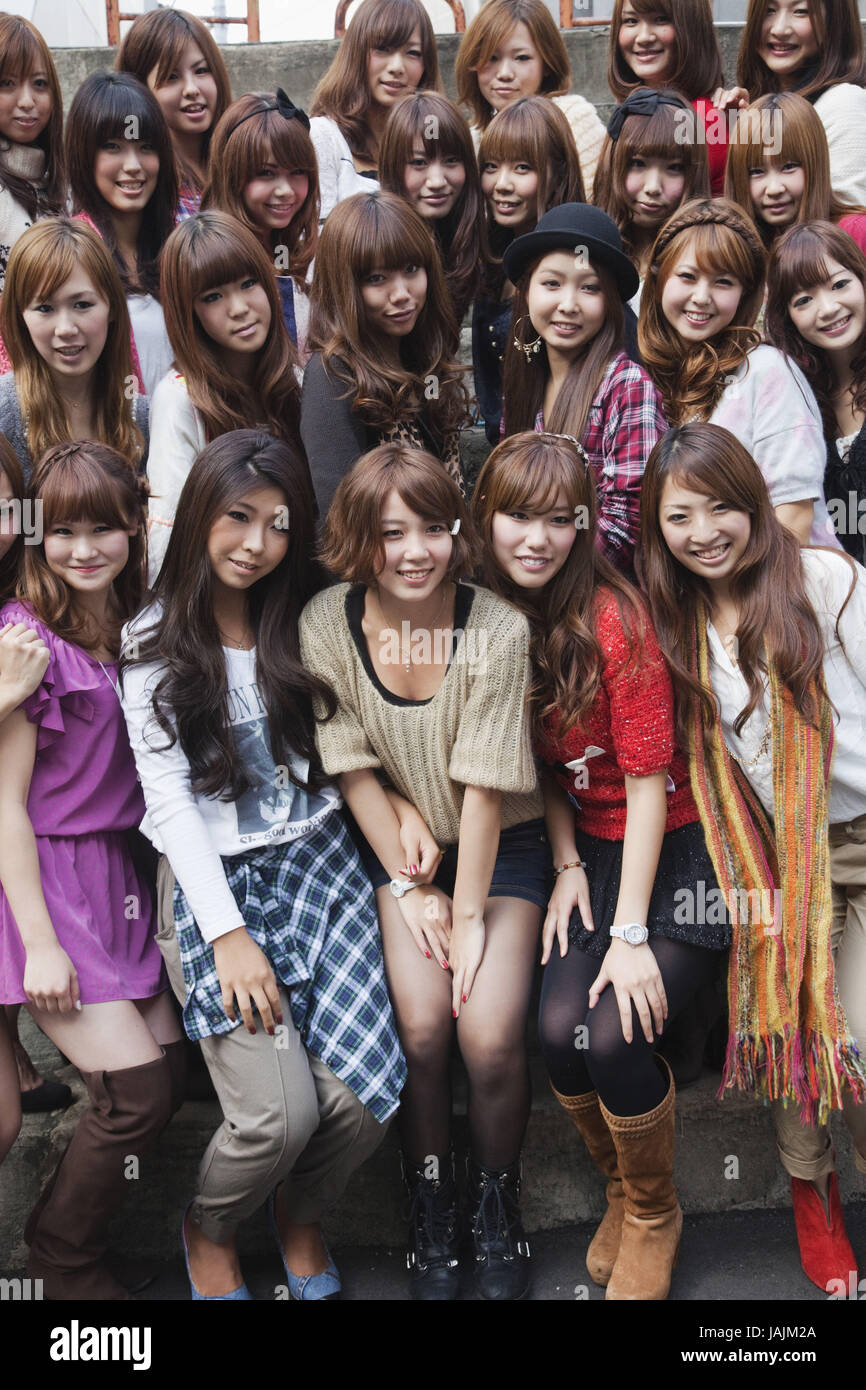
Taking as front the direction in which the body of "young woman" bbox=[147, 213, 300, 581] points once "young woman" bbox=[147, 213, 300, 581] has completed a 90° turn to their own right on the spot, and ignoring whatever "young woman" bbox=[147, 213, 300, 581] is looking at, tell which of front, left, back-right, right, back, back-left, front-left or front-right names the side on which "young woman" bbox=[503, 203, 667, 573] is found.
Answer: back

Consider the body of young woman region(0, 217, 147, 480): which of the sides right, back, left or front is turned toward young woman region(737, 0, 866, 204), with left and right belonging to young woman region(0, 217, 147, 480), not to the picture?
left

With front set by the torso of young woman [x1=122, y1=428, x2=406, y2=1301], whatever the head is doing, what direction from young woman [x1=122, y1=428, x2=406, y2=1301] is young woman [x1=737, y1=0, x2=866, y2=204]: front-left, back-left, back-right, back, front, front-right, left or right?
left

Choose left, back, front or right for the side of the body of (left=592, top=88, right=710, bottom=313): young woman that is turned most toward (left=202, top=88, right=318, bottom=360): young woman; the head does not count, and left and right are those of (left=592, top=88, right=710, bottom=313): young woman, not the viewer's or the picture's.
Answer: right

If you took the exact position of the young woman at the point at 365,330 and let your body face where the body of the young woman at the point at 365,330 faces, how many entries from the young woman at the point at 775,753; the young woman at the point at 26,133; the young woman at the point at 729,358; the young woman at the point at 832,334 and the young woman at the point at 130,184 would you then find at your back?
2

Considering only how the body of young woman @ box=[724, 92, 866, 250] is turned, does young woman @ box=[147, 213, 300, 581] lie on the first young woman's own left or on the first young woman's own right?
on the first young woman's own right

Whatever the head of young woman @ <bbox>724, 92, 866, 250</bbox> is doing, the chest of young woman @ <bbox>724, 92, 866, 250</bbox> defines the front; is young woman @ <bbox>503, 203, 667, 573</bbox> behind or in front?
in front

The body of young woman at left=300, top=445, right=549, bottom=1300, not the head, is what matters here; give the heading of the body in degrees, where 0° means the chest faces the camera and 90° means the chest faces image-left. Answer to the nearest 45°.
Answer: approximately 0°
